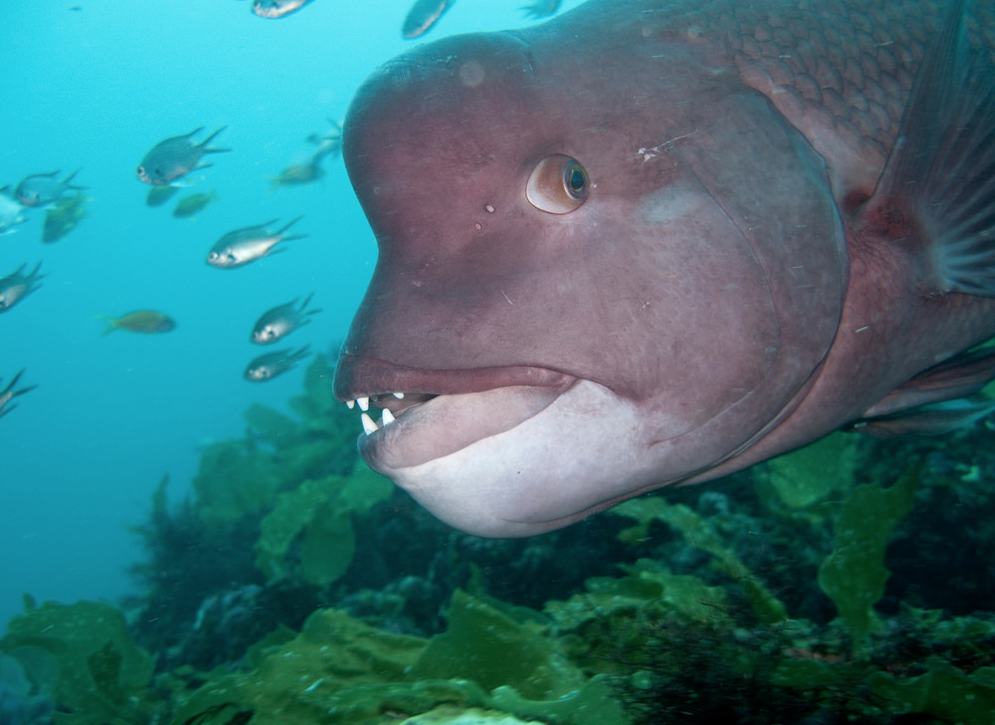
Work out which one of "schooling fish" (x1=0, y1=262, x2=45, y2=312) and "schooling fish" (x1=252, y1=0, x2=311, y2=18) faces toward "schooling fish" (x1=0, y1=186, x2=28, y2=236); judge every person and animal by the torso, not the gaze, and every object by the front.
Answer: "schooling fish" (x1=252, y1=0, x2=311, y2=18)

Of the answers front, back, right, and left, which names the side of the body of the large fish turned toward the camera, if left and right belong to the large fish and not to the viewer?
left

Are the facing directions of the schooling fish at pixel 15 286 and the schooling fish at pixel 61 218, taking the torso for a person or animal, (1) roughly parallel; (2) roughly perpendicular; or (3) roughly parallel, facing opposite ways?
roughly parallel

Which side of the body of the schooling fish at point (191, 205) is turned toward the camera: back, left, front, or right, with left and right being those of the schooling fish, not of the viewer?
left

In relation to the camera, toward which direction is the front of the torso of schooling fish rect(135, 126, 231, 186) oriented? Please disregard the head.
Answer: to the viewer's left

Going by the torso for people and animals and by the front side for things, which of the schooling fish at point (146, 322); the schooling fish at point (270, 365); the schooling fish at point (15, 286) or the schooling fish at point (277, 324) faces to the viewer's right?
the schooling fish at point (146, 322)

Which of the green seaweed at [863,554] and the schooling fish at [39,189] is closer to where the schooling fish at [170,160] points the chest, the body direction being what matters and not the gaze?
the schooling fish
